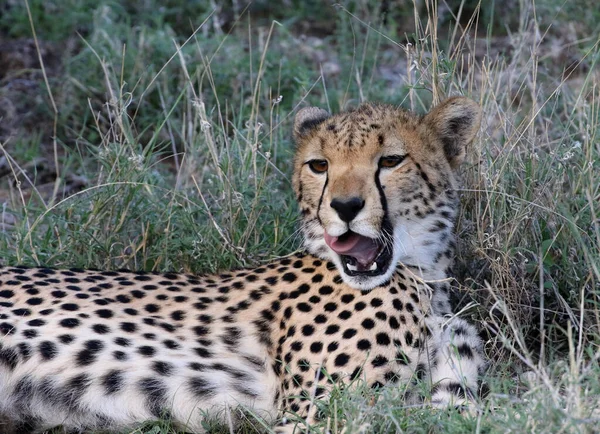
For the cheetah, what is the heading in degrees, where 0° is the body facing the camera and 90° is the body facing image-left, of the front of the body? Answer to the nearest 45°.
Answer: approximately 270°
